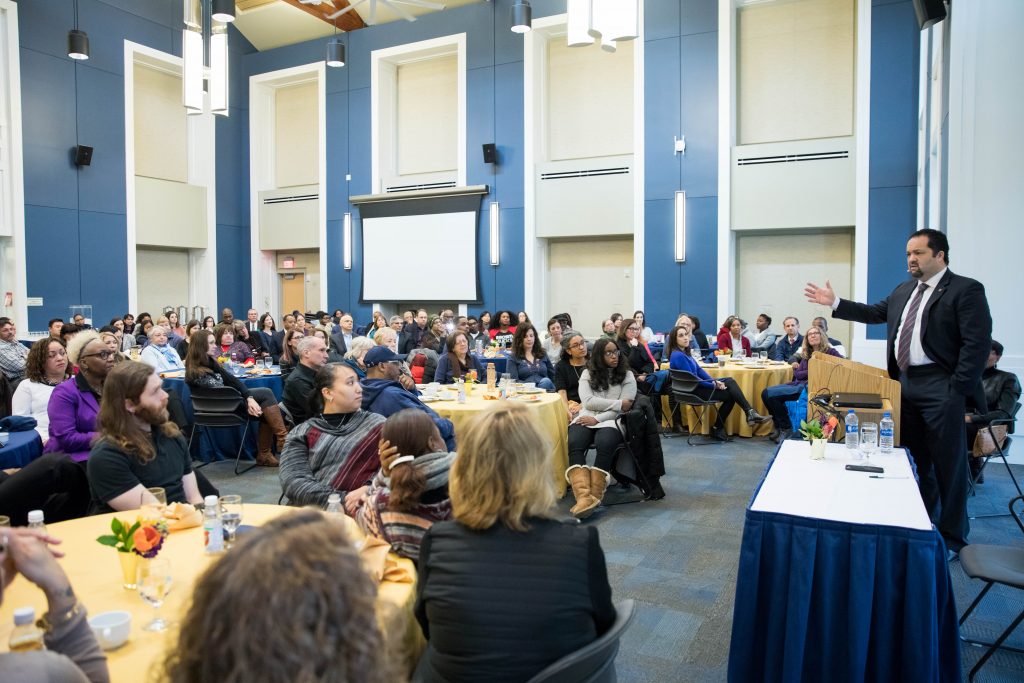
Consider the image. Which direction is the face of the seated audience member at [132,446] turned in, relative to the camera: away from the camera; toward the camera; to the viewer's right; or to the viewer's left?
to the viewer's right

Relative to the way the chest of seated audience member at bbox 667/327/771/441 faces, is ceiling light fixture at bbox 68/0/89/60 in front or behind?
behind

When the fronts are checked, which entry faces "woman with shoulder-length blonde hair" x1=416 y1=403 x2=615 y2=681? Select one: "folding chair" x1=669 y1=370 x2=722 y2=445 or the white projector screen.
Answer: the white projector screen

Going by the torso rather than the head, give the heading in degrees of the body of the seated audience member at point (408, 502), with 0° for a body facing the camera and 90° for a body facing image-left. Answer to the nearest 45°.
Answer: approximately 225°

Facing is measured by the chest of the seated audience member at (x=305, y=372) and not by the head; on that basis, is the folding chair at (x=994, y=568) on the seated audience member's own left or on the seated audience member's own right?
on the seated audience member's own right

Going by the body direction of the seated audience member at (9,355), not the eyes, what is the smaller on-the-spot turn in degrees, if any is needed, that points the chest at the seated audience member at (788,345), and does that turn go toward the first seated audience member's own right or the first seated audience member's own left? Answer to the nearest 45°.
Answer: approximately 45° to the first seated audience member's own left

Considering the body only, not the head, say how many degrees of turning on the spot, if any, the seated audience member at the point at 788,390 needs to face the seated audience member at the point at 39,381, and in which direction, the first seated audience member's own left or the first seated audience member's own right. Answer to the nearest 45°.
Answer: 0° — they already face them

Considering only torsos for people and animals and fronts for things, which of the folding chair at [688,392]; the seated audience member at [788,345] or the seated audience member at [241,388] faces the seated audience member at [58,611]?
the seated audience member at [788,345]

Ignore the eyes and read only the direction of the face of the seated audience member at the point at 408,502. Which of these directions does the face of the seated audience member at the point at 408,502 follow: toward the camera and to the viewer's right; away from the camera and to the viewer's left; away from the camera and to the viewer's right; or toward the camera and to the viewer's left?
away from the camera and to the viewer's right

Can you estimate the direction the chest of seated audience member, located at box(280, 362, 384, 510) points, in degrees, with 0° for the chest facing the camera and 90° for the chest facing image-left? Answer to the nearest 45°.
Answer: approximately 315°
